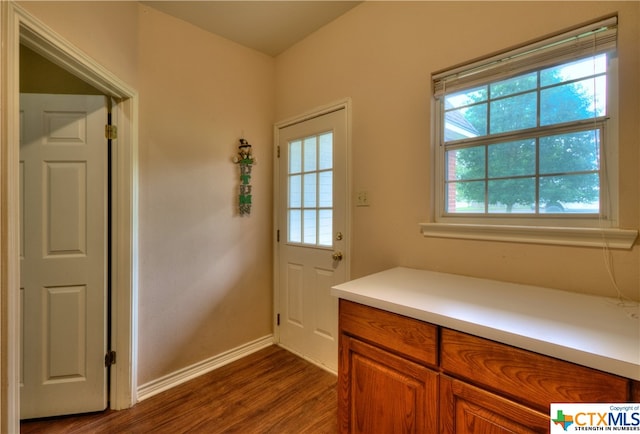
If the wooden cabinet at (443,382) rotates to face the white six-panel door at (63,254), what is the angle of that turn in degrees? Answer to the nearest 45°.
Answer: approximately 45° to its right

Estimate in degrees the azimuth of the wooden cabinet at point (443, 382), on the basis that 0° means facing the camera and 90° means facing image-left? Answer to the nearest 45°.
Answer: approximately 45°

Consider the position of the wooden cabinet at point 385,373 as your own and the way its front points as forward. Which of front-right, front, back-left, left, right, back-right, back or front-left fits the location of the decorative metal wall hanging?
right

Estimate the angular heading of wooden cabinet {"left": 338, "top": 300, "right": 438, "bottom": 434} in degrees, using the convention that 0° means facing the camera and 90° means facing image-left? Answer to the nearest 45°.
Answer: approximately 45°

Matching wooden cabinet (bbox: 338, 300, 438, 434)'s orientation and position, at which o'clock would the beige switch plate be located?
The beige switch plate is roughly at 4 o'clock from the wooden cabinet.

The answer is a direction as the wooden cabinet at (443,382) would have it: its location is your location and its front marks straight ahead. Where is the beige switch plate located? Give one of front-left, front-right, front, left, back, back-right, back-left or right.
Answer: right
